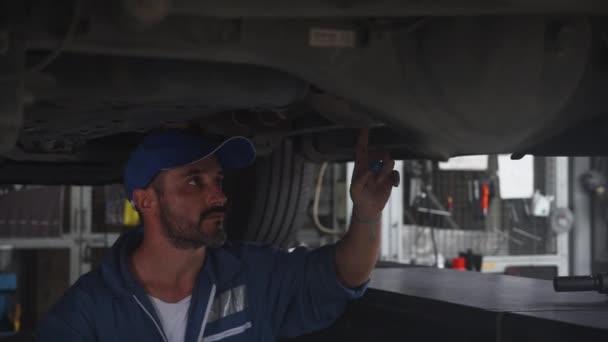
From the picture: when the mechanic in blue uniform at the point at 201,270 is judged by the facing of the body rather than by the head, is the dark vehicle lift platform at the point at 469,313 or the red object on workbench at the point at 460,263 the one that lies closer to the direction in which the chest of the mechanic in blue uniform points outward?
the dark vehicle lift platform

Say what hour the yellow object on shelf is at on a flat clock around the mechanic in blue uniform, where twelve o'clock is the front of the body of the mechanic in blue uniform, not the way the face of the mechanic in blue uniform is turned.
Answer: The yellow object on shelf is roughly at 7 o'clock from the mechanic in blue uniform.

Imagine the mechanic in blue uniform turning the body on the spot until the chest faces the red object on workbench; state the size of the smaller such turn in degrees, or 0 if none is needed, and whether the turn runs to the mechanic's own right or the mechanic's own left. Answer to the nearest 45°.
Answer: approximately 90° to the mechanic's own left

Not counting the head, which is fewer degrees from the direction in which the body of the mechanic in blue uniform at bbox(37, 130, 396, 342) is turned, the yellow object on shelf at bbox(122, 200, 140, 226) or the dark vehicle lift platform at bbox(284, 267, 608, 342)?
the dark vehicle lift platform

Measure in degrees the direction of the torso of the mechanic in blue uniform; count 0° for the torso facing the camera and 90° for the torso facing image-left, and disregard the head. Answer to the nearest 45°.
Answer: approximately 315°

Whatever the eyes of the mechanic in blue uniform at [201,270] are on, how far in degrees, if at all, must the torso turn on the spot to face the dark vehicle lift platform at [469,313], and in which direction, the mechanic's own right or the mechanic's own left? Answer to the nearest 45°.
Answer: approximately 45° to the mechanic's own left
